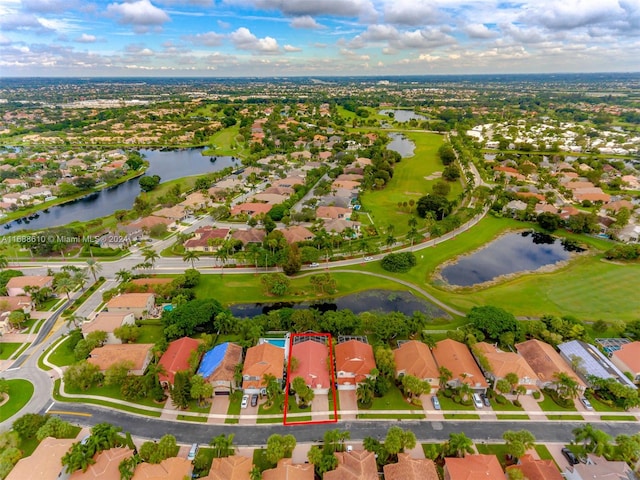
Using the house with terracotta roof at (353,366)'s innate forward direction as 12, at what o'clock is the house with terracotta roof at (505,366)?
the house with terracotta roof at (505,366) is roughly at 9 o'clock from the house with terracotta roof at (353,366).

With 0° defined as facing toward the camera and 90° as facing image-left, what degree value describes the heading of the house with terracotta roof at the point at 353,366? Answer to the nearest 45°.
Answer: approximately 0°

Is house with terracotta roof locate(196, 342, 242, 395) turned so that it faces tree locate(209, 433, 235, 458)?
yes

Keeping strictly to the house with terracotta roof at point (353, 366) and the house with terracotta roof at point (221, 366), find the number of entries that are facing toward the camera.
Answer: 2

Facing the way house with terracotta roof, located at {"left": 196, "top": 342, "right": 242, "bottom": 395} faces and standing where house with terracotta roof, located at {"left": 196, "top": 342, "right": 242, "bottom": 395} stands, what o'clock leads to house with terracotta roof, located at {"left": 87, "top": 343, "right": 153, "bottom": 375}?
house with terracotta roof, located at {"left": 87, "top": 343, "right": 153, "bottom": 375} is roughly at 4 o'clock from house with terracotta roof, located at {"left": 196, "top": 342, "right": 242, "bottom": 395}.

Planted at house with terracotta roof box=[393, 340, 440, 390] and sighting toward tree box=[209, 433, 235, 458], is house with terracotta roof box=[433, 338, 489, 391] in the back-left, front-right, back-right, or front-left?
back-left

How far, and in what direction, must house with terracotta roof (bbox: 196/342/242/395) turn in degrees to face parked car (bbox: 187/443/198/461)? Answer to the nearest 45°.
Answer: approximately 45° to its right

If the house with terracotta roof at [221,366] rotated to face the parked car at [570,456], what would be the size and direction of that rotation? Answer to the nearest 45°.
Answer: approximately 45° to its left

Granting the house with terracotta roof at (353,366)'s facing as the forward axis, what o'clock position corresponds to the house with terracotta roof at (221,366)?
the house with terracotta roof at (221,366) is roughly at 3 o'clock from the house with terracotta roof at (353,366).

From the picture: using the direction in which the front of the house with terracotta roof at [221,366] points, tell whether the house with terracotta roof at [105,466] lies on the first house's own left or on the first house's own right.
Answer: on the first house's own right

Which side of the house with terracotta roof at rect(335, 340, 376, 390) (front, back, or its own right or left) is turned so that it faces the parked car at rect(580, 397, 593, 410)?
left

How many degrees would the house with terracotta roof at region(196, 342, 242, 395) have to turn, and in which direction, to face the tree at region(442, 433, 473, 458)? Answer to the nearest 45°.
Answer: approximately 45° to its left

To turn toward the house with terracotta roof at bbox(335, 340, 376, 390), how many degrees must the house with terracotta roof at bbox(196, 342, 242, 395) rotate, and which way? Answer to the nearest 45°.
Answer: approximately 90° to its left

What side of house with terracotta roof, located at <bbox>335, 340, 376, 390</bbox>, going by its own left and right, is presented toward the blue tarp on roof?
right
